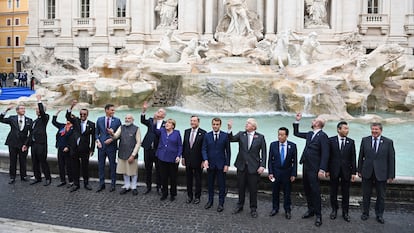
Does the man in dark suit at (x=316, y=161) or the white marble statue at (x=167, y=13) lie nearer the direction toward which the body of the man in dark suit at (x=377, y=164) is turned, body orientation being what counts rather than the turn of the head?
the man in dark suit

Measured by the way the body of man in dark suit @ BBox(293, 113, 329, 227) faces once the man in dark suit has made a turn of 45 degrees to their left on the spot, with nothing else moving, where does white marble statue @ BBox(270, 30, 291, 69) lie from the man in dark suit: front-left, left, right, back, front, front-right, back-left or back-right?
back

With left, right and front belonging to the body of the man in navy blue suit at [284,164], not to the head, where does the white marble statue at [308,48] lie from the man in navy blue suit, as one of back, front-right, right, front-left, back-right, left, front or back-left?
back

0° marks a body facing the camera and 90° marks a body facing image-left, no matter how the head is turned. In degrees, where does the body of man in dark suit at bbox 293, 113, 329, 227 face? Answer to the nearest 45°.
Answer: approximately 45°

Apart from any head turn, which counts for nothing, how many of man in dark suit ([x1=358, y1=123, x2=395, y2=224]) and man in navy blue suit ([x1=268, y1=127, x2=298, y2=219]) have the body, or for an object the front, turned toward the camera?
2

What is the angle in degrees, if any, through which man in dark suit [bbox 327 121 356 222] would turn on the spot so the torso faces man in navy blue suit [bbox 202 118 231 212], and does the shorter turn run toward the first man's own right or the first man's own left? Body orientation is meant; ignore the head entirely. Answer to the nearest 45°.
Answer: approximately 90° to the first man's own right

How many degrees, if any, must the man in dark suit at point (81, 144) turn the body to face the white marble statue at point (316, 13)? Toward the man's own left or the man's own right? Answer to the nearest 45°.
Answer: approximately 135° to the man's own left

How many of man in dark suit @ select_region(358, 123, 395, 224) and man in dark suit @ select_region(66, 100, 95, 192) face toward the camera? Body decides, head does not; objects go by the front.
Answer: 2
